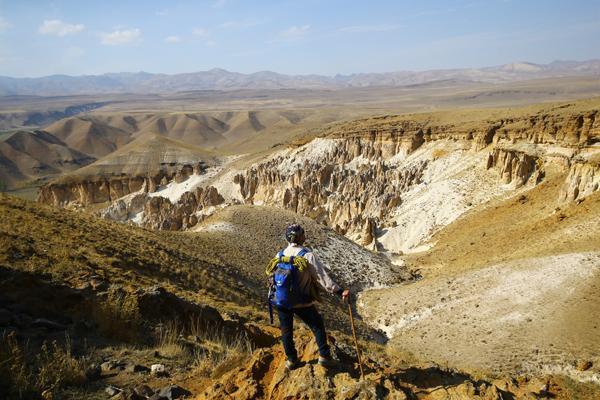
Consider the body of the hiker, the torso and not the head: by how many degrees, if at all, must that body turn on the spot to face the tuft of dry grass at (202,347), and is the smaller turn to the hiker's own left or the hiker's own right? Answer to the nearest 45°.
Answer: approximately 90° to the hiker's own left

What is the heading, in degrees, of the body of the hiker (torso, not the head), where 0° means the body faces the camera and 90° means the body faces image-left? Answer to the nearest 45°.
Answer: approximately 225°
